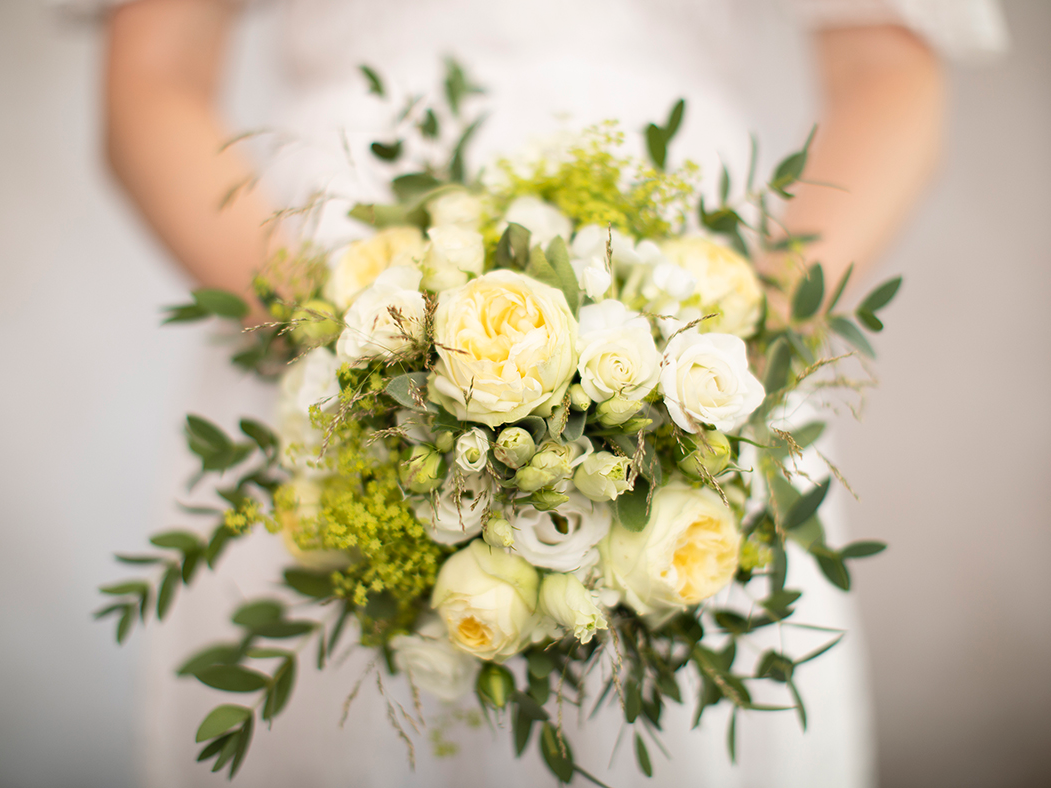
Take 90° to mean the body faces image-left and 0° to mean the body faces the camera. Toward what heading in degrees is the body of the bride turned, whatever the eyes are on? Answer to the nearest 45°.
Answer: approximately 0°
